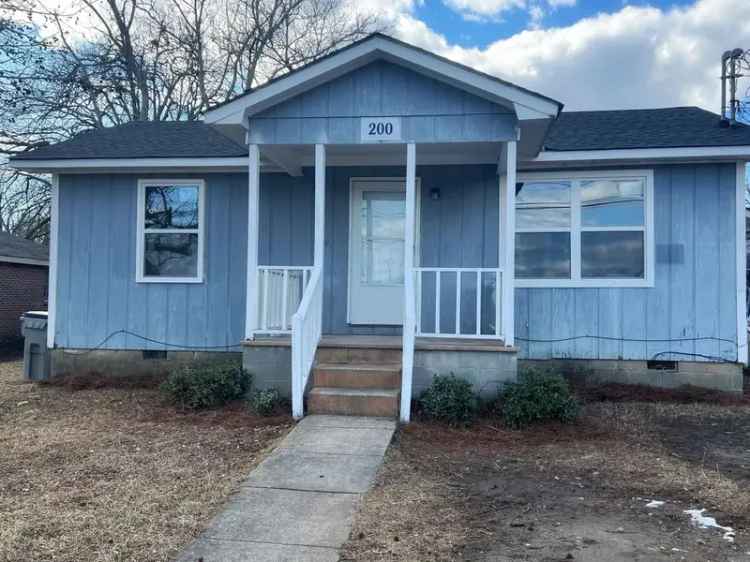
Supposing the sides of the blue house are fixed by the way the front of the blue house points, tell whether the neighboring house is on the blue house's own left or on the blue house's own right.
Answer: on the blue house's own right

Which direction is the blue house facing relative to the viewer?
toward the camera

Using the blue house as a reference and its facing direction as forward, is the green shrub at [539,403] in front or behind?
in front

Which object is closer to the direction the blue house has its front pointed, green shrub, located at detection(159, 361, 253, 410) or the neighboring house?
the green shrub

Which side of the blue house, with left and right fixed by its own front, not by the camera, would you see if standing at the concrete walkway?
front

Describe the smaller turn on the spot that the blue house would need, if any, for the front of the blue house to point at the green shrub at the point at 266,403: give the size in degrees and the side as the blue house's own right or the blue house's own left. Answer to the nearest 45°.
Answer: approximately 45° to the blue house's own right

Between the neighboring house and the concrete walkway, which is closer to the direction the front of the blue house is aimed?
the concrete walkway

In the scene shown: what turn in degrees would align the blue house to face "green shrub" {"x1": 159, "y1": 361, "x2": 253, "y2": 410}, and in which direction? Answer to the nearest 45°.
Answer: approximately 45° to its right
